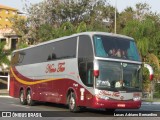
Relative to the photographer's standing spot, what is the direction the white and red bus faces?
facing the viewer and to the right of the viewer
